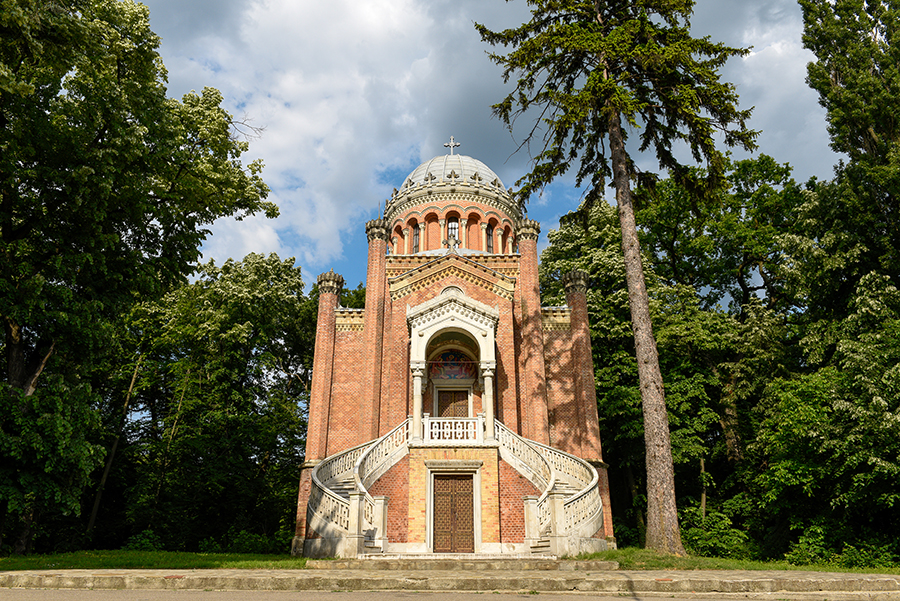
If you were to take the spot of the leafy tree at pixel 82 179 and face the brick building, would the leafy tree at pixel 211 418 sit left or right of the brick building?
left

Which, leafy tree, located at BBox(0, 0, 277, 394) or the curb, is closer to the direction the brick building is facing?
the curb

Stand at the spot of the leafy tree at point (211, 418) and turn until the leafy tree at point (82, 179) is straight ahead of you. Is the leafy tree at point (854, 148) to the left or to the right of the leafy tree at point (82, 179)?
left

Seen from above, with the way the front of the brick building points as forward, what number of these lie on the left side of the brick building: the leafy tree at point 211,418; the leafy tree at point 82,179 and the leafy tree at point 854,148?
1

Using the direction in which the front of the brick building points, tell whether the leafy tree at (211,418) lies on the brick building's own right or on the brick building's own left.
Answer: on the brick building's own right

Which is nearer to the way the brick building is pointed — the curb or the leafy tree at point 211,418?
the curb

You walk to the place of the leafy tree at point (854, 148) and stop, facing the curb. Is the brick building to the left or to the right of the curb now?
right

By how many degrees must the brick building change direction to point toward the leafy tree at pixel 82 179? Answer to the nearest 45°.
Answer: approximately 45° to its right

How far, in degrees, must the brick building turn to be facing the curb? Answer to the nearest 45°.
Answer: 0° — it already faces it

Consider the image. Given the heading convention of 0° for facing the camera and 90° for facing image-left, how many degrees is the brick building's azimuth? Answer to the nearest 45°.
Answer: approximately 0°

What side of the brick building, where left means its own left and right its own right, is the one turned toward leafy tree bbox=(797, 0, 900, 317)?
left
